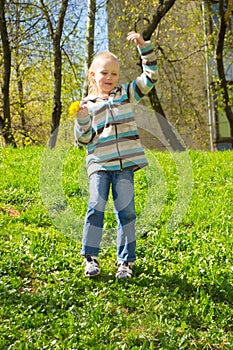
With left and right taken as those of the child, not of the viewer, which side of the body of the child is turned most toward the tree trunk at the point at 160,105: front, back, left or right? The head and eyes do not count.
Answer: back

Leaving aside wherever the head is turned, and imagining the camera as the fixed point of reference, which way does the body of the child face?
toward the camera

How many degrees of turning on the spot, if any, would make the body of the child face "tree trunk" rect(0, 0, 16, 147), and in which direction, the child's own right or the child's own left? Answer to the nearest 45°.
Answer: approximately 180°

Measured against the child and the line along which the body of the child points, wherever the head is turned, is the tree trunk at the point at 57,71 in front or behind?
behind

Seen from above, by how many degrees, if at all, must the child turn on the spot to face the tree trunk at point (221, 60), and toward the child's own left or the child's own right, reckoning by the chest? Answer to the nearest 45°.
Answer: approximately 180°
